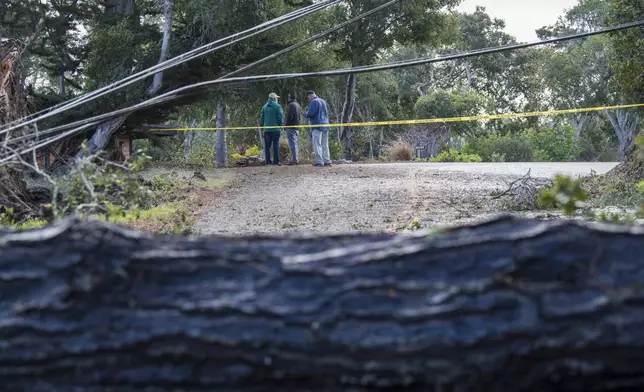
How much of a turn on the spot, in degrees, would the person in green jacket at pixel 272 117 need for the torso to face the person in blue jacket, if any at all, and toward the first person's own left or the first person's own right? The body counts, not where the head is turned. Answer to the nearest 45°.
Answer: approximately 135° to the first person's own right

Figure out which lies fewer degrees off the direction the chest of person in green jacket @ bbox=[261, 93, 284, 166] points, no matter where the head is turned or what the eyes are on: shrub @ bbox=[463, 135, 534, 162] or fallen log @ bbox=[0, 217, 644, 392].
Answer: the shrub

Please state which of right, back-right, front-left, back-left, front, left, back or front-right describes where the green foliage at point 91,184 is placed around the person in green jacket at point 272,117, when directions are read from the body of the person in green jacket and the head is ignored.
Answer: back

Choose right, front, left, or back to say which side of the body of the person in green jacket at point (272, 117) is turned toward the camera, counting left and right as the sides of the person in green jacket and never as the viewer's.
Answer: back

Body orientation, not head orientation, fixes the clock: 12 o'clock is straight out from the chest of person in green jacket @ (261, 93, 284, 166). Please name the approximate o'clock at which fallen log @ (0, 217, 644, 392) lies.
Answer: The fallen log is roughly at 6 o'clock from the person in green jacket.

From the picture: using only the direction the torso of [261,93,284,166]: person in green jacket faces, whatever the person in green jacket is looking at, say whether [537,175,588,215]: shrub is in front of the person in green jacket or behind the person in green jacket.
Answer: behind

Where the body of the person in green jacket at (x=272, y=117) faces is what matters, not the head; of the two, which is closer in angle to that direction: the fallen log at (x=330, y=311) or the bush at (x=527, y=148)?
the bush

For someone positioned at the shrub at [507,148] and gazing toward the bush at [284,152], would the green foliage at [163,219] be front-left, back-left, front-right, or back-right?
front-left

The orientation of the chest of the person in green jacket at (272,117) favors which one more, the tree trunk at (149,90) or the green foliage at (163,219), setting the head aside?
the tree trunk

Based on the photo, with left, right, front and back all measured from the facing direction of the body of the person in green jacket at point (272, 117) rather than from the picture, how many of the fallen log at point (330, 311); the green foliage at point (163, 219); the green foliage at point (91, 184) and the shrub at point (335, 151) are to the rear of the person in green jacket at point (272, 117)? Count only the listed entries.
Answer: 3

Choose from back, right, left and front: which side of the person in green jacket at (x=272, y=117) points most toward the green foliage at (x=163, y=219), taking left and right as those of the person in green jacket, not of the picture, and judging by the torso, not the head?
back

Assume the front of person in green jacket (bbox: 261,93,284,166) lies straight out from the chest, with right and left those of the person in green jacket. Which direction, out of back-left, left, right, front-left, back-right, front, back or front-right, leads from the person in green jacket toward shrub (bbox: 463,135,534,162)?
front-right

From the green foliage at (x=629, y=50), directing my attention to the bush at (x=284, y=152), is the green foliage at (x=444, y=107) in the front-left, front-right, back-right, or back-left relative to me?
front-right
